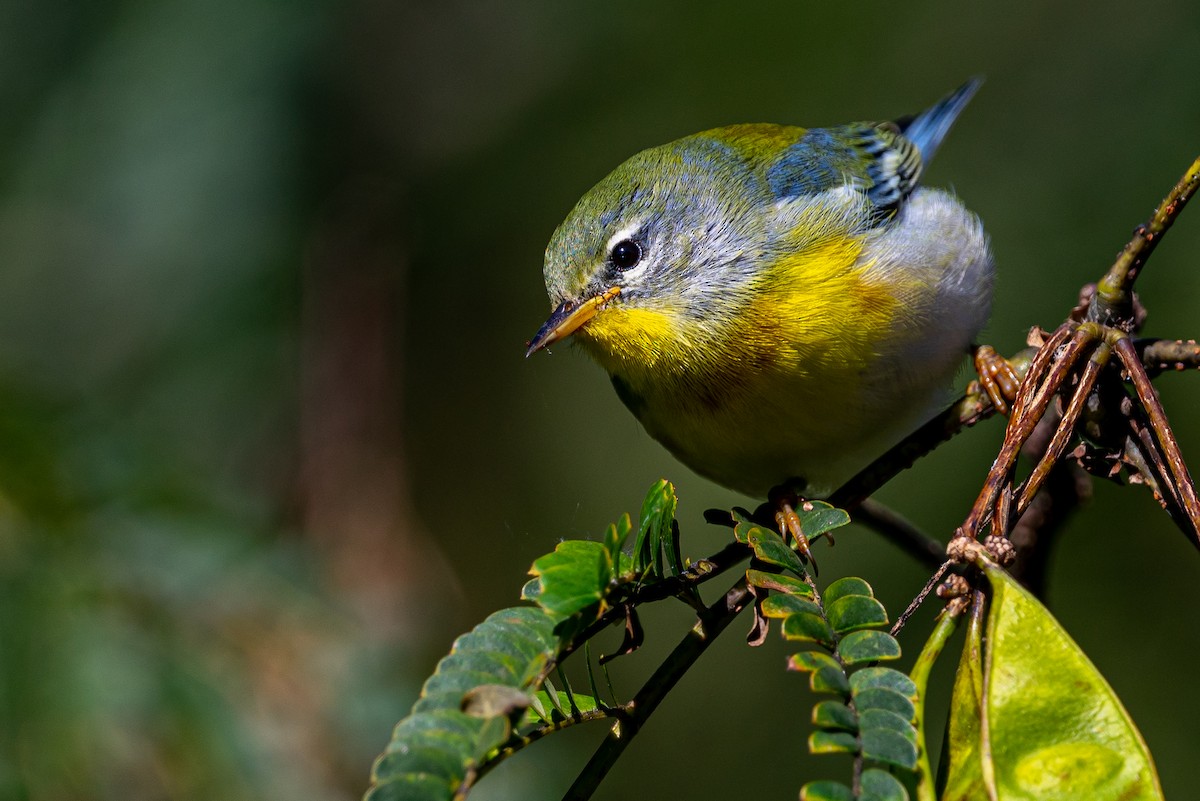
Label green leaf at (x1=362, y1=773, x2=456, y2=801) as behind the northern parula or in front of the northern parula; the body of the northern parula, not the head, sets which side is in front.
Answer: in front

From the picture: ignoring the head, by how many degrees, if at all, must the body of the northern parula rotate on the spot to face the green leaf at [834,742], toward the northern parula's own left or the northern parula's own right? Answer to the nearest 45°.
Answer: approximately 45° to the northern parula's own left

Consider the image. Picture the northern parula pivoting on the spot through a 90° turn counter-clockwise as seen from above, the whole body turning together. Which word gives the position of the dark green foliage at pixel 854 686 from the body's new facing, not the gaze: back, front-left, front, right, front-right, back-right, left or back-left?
front-right

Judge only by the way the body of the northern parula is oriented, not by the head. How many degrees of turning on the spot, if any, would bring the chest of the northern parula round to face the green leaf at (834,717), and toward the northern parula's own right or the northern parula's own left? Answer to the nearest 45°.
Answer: approximately 45° to the northern parula's own left

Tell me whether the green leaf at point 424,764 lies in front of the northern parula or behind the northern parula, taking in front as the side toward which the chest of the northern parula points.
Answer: in front

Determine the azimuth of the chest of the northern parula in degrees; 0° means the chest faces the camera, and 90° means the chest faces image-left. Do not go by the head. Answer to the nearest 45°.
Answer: approximately 45°
